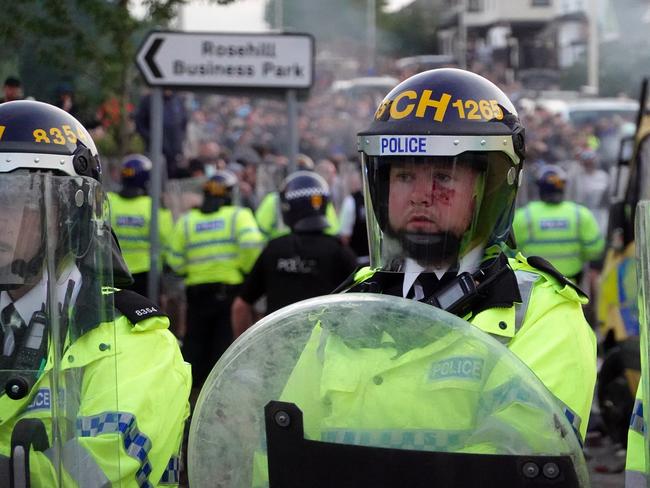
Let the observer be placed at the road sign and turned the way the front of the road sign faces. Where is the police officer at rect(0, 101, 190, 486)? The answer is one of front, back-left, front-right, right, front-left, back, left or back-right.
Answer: front

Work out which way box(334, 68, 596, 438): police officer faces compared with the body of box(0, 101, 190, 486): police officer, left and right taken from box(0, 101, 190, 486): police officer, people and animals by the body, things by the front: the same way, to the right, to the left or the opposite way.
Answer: the same way

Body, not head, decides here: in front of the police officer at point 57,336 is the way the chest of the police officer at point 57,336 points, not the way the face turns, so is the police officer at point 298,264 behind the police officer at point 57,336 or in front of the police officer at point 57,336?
behind

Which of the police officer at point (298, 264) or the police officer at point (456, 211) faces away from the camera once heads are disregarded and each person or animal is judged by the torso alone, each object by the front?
the police officer at point (298, 264)

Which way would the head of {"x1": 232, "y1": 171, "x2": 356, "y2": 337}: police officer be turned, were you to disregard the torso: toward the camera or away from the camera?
away from the camera

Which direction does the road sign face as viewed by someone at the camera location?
facing the viewer

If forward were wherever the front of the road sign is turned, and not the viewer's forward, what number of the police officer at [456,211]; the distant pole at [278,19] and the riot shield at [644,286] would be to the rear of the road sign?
1

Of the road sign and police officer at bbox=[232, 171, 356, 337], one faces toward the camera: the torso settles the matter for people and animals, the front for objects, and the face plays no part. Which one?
the road sign

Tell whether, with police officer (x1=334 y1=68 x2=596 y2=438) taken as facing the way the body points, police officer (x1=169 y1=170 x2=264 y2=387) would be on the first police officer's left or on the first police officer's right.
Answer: on the first police officer's right

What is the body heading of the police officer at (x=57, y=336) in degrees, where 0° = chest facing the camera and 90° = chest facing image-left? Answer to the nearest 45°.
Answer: approximately 45°

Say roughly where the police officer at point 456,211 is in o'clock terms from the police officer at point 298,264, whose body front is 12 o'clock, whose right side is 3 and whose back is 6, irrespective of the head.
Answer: the police officer at point 456,211 is roughly at 6 o'clock from the police officer at point 298,264.

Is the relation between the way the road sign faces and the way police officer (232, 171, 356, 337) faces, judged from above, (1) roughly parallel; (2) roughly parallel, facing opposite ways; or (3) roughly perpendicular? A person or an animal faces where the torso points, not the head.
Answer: roughly parallel, facing opposite ways

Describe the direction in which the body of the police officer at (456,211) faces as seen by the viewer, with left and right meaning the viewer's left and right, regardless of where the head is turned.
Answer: facing the viewer and to the left of the viewer

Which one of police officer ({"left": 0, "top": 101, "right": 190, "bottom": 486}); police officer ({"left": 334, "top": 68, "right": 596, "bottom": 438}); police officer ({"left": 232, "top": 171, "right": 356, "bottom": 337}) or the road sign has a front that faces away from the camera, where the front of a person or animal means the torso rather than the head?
police officer ({"left": 232, "top": 171, "right": 356, "bottom": 337})
